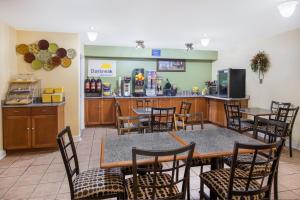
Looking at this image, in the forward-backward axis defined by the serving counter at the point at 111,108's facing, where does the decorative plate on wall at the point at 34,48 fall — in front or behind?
in front

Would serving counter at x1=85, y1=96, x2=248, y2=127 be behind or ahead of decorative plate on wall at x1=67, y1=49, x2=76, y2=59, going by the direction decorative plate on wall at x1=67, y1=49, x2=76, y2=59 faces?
behind

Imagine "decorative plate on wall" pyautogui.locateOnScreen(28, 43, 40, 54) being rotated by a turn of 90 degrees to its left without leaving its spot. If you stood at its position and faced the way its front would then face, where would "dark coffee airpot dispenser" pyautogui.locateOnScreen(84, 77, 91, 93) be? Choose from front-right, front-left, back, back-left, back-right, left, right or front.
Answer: front-left

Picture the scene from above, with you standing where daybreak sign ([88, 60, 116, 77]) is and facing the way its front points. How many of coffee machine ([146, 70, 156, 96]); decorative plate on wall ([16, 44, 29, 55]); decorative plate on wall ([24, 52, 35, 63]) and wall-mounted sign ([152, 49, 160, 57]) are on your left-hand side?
2

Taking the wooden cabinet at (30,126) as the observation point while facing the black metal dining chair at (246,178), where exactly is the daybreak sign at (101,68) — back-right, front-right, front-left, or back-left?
back-left

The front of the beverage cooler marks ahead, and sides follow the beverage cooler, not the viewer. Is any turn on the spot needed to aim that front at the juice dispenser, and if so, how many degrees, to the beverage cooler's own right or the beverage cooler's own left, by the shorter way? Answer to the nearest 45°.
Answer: approximately 45° to the beverage cooler's own right

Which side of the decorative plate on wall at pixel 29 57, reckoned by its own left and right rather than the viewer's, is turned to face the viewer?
front
